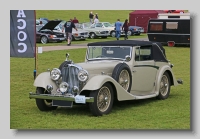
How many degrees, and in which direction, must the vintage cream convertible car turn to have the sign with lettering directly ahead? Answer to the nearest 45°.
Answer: approximately 90° to its right

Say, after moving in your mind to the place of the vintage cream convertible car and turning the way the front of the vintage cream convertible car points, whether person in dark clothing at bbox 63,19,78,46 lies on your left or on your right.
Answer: on your right

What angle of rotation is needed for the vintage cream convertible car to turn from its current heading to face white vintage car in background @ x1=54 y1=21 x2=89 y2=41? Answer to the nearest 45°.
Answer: approximately 135° to its right

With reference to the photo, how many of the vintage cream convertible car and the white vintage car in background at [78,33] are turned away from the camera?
0

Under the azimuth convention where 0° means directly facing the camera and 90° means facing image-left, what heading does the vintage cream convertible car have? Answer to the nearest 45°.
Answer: approximately 45°

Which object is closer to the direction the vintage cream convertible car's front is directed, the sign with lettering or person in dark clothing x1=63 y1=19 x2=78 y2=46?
the sign with lettering
